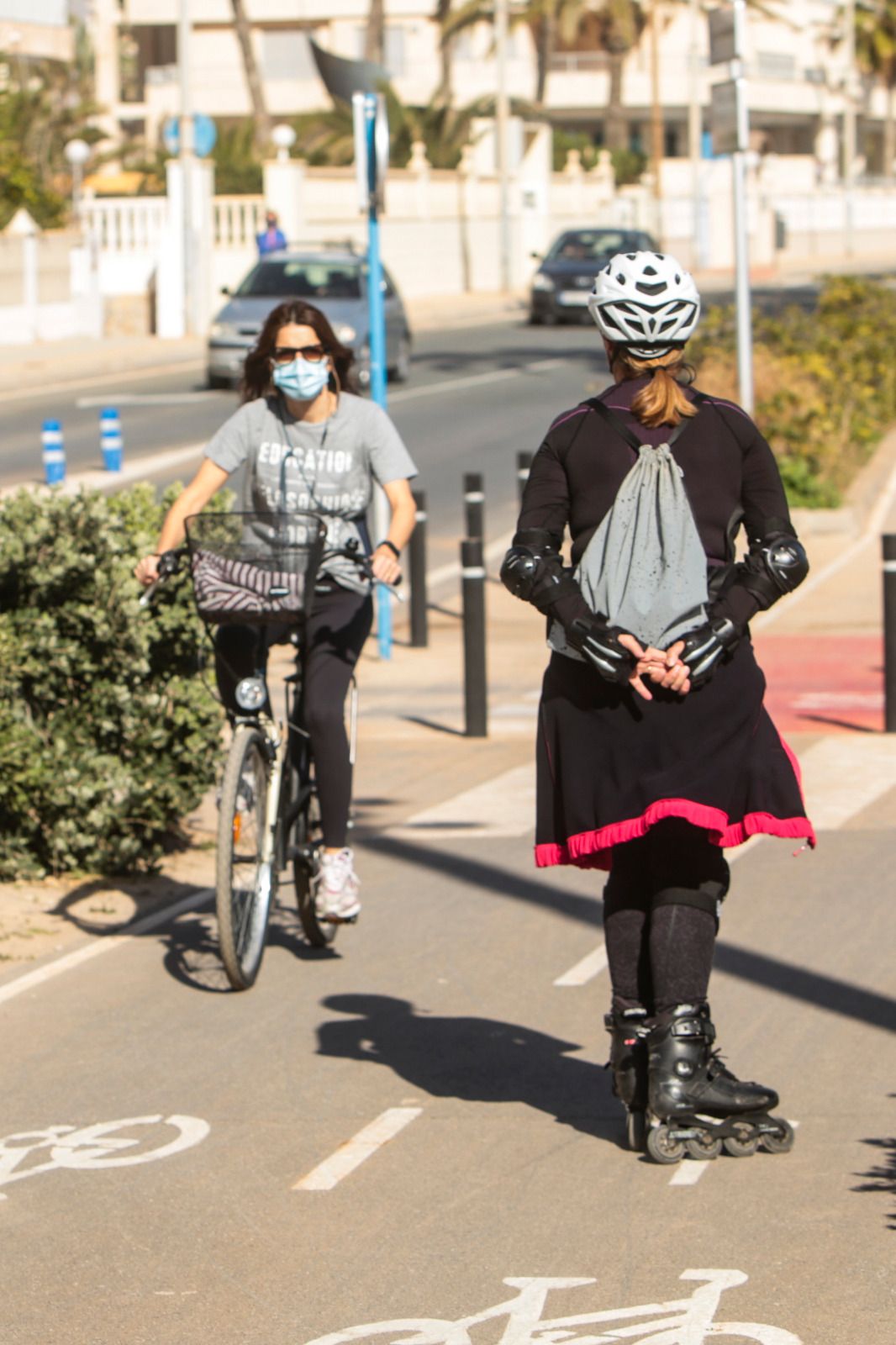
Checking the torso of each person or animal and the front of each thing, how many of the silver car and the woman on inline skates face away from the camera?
1

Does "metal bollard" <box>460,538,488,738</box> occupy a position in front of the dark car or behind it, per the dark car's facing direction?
in front

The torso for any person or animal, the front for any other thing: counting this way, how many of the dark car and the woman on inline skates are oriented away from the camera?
1

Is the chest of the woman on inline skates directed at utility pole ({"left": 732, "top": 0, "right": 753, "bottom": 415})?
yes

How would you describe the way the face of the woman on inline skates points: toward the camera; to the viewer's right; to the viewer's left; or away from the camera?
away from the camera

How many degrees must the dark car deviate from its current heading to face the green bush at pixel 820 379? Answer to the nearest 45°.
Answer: approximately 45° to its left

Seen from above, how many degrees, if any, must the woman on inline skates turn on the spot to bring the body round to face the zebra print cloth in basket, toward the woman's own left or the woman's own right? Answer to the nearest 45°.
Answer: approximately 45° to the woman's own left

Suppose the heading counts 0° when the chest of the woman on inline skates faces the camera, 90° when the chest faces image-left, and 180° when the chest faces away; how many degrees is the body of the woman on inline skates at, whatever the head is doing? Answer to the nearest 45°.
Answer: approximately 180°

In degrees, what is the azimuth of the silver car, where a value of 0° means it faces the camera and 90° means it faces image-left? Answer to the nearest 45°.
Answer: approximately 45°

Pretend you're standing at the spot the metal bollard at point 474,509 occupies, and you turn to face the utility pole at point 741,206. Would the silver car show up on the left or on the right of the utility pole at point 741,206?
left
